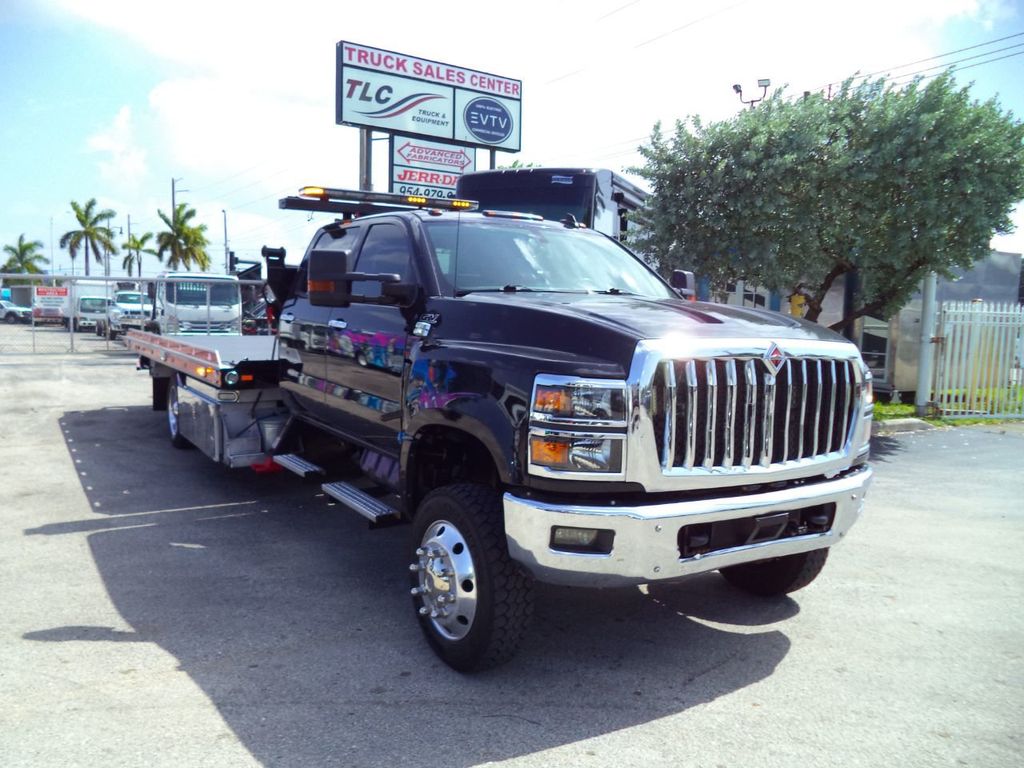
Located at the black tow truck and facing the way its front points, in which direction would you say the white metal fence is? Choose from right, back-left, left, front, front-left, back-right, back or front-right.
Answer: left

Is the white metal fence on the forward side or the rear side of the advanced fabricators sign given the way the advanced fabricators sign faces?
on the forward side

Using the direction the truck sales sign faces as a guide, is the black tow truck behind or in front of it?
in front

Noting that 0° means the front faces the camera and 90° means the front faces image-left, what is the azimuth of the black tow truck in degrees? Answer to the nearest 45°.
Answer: approximately 315°

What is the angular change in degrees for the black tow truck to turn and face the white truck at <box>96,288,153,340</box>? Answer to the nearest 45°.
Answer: approximately 180°

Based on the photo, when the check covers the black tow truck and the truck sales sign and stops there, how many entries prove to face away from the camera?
0

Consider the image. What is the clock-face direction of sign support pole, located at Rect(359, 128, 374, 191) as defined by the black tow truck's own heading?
The sign support pole is roughly at 7 o'clock from the black tow truck.

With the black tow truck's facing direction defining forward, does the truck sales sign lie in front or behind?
behind

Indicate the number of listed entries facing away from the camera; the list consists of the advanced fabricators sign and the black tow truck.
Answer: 0
